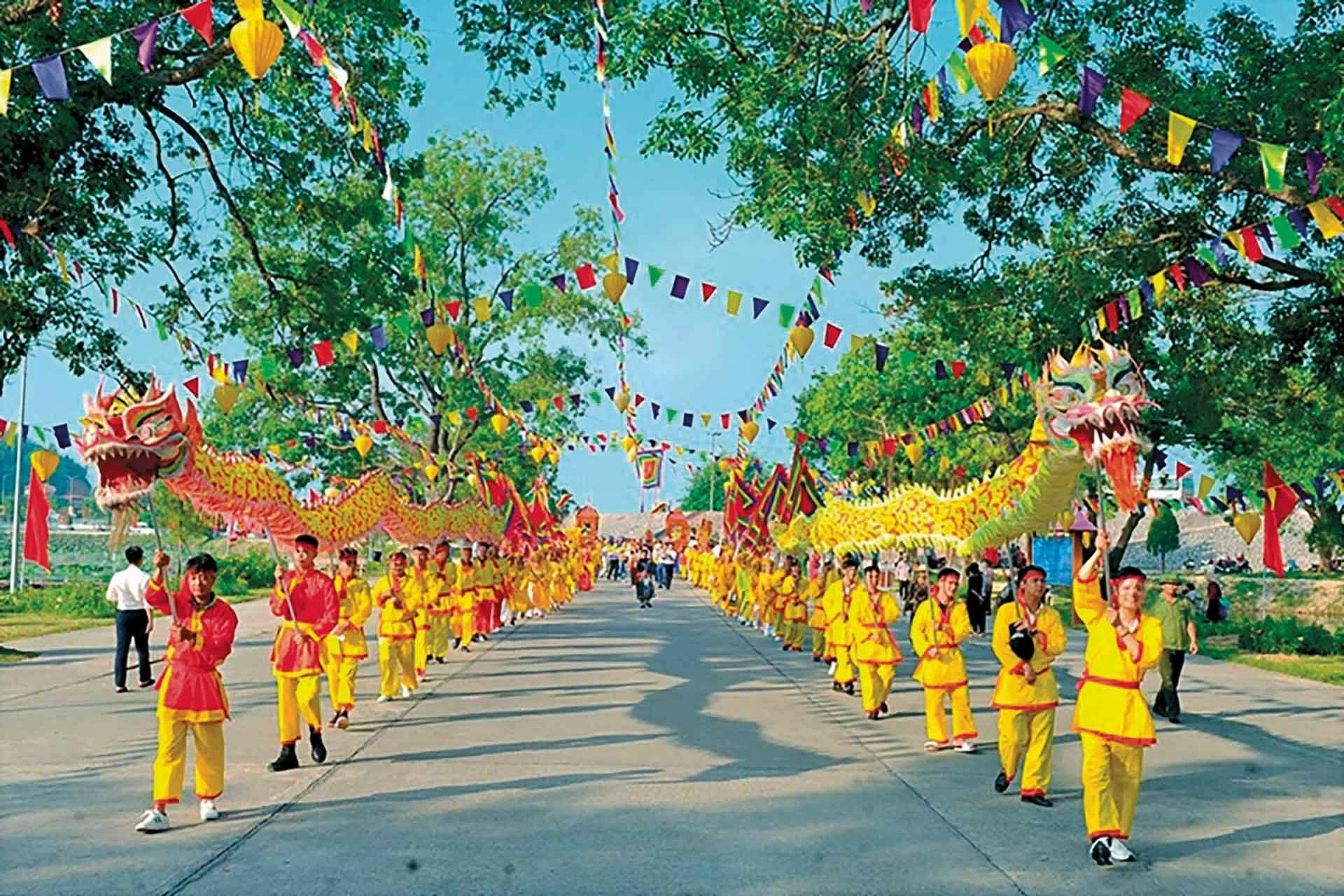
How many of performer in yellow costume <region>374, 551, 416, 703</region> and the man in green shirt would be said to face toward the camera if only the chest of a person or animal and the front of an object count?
2

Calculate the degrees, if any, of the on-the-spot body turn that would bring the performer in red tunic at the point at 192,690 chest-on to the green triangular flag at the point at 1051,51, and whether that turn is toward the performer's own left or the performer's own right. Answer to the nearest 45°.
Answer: approximately 90° to the performer's own left

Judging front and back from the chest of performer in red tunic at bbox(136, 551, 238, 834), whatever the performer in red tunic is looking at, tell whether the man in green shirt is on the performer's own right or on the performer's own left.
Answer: on the performer's own left

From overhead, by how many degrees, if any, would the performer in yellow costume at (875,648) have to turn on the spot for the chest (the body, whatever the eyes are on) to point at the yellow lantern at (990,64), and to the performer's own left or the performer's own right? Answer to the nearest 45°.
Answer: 0° — they already face it

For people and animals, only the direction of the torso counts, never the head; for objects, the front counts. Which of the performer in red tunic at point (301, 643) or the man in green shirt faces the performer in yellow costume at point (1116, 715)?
the man in green shirt
